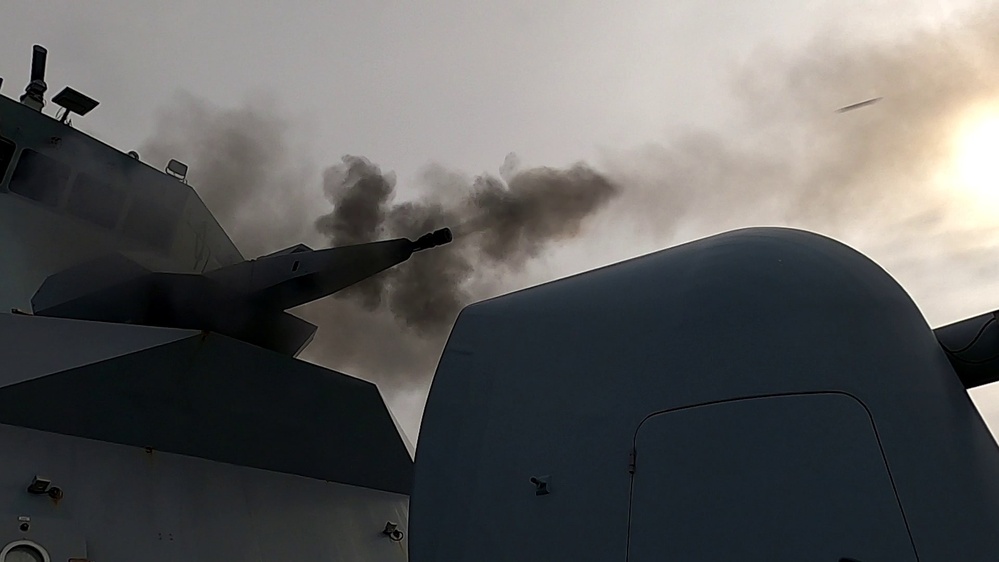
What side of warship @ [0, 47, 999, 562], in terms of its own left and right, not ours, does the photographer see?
right
